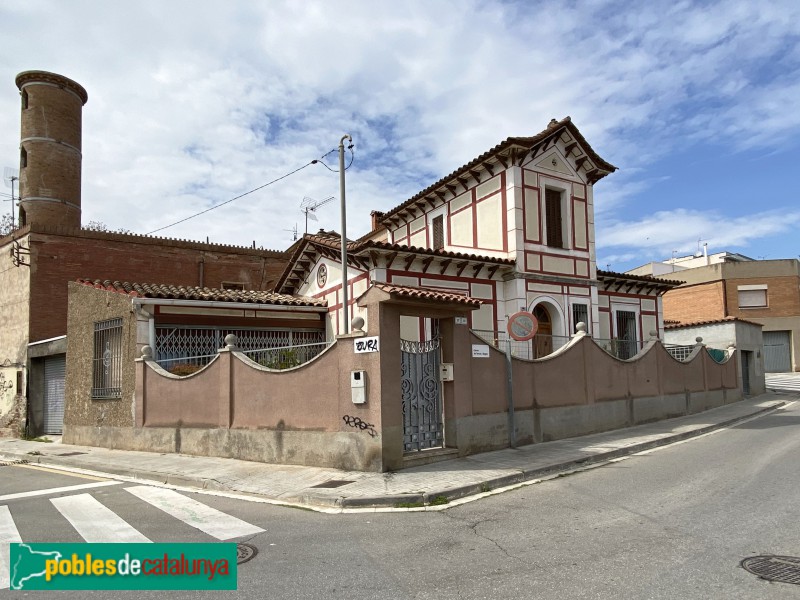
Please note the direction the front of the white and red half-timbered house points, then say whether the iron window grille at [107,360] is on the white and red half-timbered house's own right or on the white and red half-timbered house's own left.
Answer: on the white and red half-timbered house's own right

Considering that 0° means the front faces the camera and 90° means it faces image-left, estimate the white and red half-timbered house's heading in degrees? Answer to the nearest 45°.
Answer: approximately 315°

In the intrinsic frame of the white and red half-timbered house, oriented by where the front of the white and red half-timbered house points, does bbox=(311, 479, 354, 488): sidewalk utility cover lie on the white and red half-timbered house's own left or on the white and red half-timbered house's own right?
on the white and red half-timbered house's own right

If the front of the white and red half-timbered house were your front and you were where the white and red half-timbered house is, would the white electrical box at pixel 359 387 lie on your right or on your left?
on your right

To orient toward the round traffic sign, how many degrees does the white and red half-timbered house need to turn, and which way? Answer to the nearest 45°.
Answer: approximately 45° to its right

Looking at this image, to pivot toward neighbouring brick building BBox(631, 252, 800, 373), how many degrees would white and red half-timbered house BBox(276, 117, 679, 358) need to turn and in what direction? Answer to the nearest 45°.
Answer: approximately 90° to its left

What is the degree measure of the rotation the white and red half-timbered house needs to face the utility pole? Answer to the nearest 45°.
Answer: approximately 90° to its right

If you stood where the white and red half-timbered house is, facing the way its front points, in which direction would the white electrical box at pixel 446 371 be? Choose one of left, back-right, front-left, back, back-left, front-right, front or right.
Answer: front-right

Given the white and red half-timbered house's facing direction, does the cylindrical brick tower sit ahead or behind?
behind
